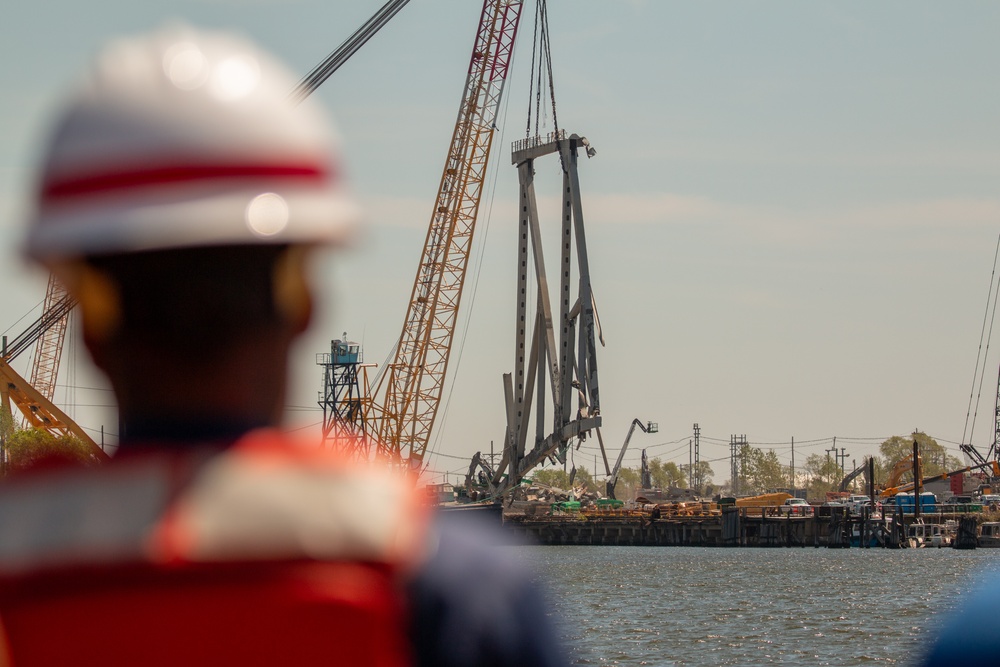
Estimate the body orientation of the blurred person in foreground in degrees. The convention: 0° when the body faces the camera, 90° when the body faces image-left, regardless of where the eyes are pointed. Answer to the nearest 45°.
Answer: approximately 180°

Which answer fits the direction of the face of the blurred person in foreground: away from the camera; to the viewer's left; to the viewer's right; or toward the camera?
away from the camera
